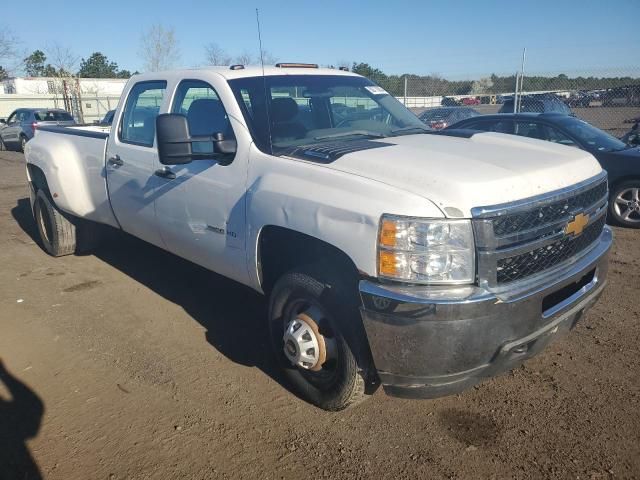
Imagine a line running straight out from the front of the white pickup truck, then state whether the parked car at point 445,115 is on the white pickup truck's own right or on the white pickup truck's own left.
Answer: on the white pickup truck's own left

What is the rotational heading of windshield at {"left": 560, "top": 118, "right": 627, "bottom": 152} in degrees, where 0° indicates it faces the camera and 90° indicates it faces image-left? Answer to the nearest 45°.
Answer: approximately 315°

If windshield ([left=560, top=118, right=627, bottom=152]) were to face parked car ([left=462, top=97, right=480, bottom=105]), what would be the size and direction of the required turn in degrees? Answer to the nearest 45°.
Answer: approximately 135° to its left

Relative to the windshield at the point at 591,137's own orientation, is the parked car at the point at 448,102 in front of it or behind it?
behind

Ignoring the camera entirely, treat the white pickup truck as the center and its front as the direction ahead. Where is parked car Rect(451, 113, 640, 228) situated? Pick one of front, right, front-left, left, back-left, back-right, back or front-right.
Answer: left

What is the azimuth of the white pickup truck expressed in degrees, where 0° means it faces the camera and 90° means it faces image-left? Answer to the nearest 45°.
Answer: approximately 315°

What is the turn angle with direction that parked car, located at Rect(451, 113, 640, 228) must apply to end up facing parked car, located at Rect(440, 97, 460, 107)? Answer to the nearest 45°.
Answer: approximately 135° to its left

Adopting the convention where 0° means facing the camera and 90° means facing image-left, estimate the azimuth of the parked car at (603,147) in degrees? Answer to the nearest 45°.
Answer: approximately 315°
